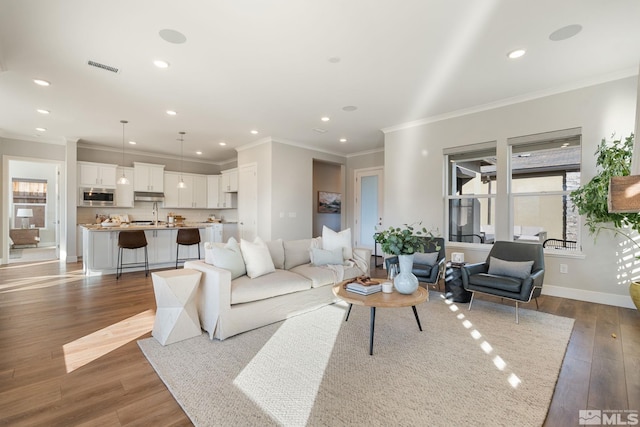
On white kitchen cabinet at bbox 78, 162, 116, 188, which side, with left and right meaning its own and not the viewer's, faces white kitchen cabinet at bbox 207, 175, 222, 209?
left

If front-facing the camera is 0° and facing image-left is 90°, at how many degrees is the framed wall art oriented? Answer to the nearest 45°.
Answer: approximately 315°

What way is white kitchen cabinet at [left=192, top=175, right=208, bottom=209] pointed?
toward the camera

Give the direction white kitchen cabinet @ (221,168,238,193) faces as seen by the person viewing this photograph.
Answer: facing the viewer and to the left of the viewer

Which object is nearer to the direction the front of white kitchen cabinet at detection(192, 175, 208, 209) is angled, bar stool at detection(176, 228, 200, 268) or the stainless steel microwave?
the bar stool

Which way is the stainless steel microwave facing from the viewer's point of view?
toward the camera

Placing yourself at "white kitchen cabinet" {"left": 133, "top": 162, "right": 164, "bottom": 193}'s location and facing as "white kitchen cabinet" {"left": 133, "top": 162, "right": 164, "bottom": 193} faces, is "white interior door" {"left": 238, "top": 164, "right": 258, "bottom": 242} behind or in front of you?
in front

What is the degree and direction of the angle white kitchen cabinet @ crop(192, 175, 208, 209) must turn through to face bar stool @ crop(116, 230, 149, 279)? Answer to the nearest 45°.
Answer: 0° — it already faces it

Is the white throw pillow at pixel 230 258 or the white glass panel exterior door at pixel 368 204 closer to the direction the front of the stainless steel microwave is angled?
the white throw pillow

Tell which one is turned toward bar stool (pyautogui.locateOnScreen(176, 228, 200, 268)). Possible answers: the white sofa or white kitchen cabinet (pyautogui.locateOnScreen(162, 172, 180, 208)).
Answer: the white kitchen cabinet

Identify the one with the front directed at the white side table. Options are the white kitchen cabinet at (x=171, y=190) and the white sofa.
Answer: the white kitchen cabinet

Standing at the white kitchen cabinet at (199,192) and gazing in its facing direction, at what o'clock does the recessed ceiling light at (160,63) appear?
The recessed ceiling light is roughly at 12 o'clock from the white kitchen cabinet.

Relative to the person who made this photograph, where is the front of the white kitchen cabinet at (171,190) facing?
facing the viewer

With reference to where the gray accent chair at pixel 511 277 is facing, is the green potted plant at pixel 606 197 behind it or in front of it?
behind

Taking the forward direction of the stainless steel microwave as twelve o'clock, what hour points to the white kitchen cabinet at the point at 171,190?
The white kitchen cabinet is roughly at 9 o'clock from the stainless steel microwave.
